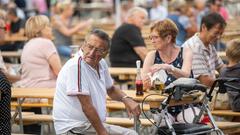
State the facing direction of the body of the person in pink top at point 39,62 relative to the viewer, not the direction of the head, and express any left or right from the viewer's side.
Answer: facing away from the viewer and to the right of the viewer

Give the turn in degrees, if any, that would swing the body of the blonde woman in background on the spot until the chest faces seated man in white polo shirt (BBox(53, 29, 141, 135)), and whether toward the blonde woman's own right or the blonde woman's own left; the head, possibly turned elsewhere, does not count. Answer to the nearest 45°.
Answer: approximately 90° to the blonde woman's own right

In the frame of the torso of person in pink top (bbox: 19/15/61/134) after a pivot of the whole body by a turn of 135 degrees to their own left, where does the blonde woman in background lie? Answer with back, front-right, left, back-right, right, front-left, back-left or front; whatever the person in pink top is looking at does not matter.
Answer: right

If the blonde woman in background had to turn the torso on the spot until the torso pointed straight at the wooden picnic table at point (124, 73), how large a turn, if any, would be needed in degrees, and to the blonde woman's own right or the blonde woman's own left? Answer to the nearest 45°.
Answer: approximately 90° to the blonde woman's own right

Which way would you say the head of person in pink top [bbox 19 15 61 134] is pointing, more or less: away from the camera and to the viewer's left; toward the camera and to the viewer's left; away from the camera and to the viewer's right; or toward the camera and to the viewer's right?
away from the camera and to the viewer's right

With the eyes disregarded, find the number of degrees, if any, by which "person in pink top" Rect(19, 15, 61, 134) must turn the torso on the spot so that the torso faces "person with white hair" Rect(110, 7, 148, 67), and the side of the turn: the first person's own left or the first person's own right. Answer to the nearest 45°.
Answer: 0° — they already face them
